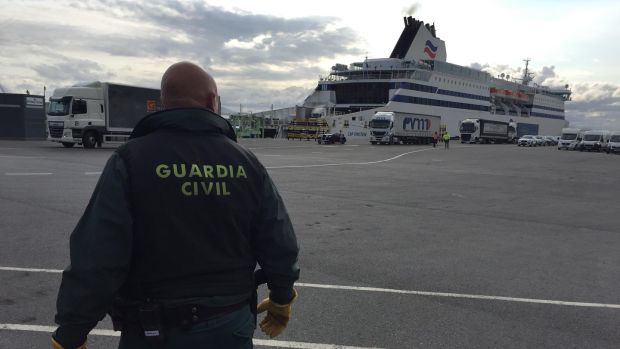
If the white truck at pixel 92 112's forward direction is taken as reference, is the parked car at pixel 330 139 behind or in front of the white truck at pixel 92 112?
behind

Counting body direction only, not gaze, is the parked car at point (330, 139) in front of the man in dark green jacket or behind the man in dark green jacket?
in front

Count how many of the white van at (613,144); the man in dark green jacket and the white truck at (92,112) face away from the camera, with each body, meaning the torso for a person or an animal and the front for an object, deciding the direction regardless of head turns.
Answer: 1

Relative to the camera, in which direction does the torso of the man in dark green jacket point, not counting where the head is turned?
away from the camera

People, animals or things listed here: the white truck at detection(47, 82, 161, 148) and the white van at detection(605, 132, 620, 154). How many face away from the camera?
0

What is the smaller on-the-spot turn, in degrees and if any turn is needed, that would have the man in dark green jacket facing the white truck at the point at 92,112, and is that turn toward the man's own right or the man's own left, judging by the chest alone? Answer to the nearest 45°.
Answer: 0° — they already face it

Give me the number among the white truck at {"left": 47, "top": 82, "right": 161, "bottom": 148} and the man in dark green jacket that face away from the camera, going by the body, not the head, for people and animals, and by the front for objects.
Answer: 1

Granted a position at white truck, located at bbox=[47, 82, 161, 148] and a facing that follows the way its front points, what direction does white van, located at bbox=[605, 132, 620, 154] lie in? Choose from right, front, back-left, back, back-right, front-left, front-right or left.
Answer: back-left

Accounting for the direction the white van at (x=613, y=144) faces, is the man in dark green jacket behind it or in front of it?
in front

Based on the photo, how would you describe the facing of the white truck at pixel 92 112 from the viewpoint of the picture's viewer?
facing the viewer and to the left of the viewer

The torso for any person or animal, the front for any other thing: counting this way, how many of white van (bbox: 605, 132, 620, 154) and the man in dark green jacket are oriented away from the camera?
1
